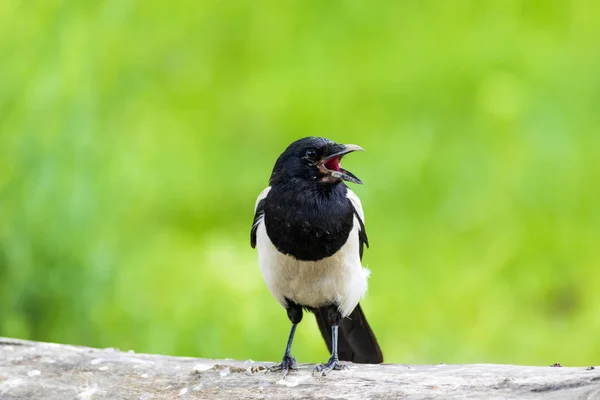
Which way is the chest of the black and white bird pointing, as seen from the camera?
toward the camera
